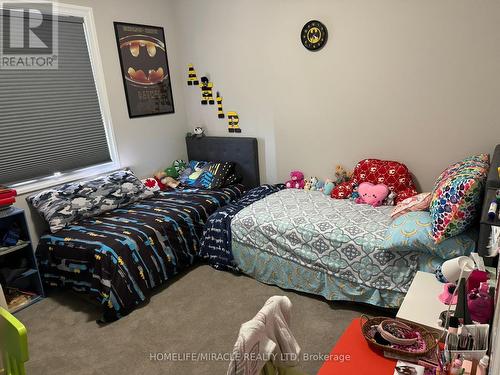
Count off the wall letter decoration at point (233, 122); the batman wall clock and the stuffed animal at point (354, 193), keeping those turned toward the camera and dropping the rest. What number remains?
3

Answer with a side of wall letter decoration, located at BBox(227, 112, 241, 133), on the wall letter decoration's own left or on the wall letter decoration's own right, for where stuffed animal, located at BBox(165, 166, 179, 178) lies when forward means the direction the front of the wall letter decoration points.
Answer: on the wall letter decoration's own right

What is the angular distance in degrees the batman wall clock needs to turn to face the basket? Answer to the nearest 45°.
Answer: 0° — it already faces it

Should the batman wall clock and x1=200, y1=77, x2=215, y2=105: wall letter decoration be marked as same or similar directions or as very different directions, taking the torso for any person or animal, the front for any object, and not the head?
same or similar directions

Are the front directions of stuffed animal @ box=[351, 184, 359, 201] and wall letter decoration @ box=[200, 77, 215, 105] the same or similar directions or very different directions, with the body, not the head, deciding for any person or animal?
same or similar directions

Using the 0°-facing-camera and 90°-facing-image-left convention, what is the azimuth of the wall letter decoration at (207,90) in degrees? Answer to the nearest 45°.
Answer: approximately 0°

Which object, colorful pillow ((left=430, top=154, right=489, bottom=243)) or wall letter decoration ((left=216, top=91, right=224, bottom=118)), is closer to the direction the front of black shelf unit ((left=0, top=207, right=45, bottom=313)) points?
the colorful pillow

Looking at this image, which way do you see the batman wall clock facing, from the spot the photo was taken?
facing the viewer

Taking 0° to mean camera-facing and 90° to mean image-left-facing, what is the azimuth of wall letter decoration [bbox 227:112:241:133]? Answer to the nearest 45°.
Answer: approximately 0°

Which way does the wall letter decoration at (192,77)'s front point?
toward the camera

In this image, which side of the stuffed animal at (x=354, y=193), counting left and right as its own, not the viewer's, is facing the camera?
front

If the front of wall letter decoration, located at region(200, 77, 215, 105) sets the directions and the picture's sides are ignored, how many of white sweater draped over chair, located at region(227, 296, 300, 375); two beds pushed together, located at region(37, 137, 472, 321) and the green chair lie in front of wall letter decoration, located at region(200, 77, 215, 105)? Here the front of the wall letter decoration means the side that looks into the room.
3

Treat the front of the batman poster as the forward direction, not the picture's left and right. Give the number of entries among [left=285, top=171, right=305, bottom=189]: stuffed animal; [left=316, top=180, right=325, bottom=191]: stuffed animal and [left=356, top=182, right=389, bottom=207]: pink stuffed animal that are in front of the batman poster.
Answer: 3

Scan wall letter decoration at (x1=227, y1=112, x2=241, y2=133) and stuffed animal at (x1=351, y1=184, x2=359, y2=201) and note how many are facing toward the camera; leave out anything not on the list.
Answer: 2

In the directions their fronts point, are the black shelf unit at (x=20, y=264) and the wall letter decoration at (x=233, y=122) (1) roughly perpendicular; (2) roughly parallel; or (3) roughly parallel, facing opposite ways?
roughly perpendicular

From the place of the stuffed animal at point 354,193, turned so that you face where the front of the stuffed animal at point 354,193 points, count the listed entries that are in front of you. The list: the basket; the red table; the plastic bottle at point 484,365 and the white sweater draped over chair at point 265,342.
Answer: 4

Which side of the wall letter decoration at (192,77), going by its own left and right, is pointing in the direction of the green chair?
front

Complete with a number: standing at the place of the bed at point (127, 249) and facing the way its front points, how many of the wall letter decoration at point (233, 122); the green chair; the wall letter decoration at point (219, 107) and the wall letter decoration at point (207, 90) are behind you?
3
